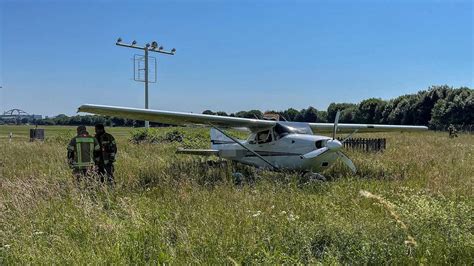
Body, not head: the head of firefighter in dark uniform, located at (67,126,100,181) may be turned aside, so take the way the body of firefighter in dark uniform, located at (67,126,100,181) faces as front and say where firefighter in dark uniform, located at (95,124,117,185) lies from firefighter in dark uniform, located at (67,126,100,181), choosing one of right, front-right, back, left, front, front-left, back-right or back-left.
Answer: front-right

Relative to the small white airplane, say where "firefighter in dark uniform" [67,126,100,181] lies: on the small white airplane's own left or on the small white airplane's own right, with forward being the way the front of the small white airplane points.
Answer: on the small white airplane's own right

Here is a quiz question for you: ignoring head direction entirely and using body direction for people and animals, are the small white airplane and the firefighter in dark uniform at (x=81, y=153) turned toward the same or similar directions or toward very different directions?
very different directions

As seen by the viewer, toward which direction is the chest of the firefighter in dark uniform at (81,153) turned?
away from the camera

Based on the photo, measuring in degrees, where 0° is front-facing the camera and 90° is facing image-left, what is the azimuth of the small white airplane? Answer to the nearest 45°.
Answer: approximately 315°

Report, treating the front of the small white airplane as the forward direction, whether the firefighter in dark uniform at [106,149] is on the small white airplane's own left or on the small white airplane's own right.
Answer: on the small white airplane's own right

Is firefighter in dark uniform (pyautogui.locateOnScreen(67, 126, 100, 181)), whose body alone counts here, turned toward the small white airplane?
no

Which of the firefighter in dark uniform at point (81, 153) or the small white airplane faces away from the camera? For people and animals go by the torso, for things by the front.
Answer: the firefighter in dark uniform

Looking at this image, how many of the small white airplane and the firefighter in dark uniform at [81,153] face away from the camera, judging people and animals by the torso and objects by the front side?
1
